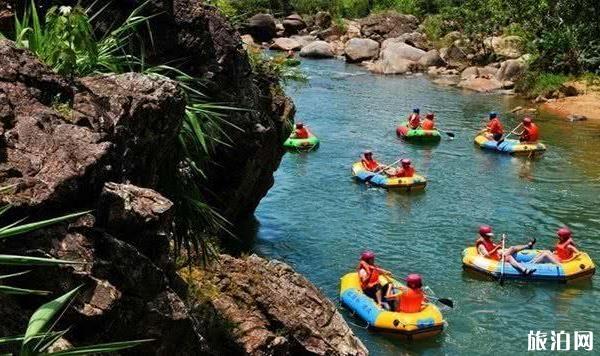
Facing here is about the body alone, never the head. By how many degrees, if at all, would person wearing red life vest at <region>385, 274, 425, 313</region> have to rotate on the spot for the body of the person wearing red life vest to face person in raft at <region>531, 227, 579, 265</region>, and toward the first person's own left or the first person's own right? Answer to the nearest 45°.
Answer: approximately 90° to the first person's own right

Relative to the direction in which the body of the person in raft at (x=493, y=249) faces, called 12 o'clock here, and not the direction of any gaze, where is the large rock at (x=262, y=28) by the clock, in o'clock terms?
The large rock is roughly at 8 o'clock from the person in raft.

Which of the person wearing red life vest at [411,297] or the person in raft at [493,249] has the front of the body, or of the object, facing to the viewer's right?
the person in raft

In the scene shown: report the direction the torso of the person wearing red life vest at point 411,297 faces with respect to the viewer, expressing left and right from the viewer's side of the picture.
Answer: facing away from the viewer and to the left of the viewer

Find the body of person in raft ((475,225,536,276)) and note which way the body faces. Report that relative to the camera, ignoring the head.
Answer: to the viewer's right

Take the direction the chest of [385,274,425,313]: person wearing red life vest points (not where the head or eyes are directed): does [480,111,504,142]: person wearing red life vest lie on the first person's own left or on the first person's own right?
on the first person's own right

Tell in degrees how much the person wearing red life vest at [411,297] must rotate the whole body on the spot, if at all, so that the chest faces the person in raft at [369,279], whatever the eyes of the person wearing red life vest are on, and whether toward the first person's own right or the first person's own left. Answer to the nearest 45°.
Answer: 0° — they already face them

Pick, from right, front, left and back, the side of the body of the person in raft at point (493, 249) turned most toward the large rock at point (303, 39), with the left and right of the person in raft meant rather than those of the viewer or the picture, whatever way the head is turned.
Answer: left

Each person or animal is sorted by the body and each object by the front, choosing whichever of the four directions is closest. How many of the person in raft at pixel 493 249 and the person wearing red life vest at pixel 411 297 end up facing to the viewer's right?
1

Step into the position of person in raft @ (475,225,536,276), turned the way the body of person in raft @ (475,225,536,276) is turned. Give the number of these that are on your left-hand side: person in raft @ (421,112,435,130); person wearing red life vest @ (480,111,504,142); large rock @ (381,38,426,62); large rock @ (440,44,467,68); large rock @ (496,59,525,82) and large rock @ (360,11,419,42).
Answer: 6

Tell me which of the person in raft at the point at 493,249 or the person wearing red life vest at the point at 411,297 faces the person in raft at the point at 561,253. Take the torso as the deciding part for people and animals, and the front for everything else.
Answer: the person in raft at the point at 493,249
